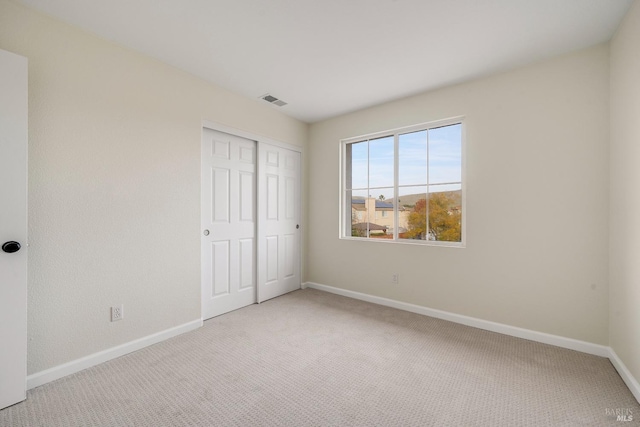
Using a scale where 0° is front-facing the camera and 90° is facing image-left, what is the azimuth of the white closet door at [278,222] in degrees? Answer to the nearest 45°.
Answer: approximately 315°

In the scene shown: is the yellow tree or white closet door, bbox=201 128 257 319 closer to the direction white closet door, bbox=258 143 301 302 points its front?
the yellow tree

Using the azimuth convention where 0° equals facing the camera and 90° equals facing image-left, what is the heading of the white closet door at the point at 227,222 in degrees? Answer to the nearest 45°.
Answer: approximately 315°

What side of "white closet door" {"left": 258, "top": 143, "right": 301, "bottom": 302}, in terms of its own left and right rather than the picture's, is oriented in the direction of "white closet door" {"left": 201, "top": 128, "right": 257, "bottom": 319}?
right

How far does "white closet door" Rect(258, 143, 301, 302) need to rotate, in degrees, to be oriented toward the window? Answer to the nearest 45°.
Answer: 0° — it already faces it
